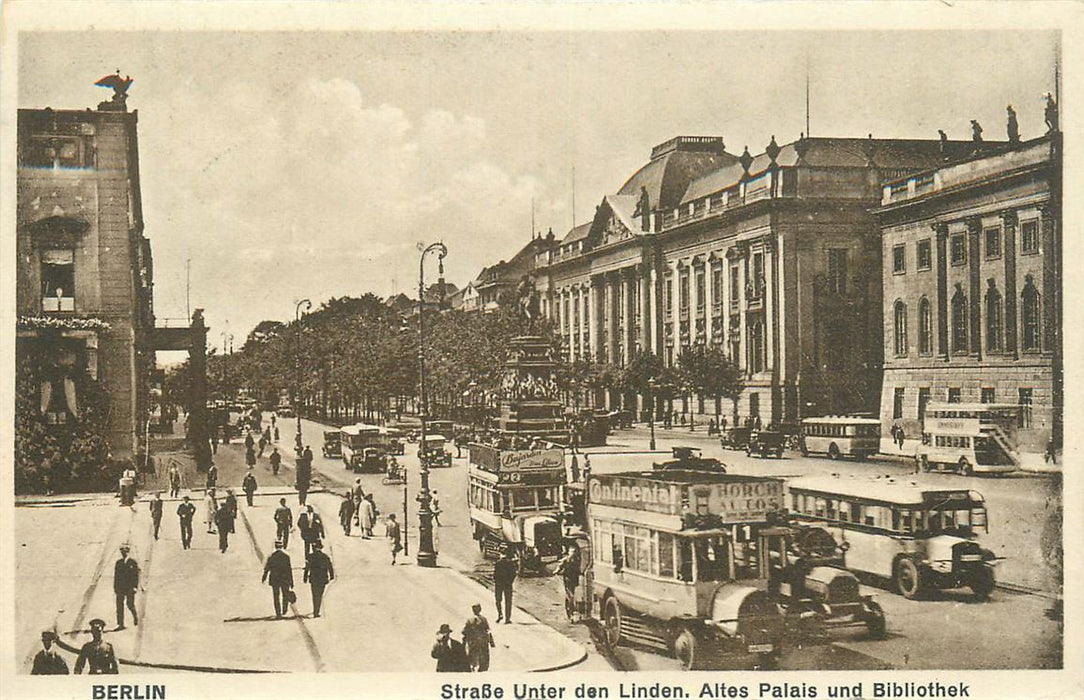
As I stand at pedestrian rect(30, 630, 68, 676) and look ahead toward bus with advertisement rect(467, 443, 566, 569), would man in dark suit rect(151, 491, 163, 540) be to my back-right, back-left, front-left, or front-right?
front-left

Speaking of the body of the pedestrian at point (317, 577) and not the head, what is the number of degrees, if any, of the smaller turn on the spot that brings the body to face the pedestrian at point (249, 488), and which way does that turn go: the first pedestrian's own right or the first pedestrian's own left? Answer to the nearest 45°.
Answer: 0° — they already face them

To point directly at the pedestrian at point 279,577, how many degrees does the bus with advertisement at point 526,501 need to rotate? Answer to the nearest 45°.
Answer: approximately 90° to its right

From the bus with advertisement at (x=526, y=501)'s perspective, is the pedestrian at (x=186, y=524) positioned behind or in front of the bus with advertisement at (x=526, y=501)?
behind

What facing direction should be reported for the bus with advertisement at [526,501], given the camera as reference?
facing the viewer and to the right of the viewer

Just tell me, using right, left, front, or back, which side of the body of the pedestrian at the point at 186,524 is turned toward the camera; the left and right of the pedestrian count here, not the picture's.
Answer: front

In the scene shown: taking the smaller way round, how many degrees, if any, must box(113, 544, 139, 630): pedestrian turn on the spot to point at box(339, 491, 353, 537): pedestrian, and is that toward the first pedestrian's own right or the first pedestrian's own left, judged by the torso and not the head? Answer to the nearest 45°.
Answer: approximately 135° to the first pedestrian's own left

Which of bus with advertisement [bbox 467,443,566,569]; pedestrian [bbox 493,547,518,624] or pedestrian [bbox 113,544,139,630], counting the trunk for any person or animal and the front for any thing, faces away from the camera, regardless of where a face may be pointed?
pedestrian [bbox 493,547,518,624]

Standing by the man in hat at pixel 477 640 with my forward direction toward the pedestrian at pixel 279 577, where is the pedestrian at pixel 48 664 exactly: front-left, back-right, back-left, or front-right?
front-left
